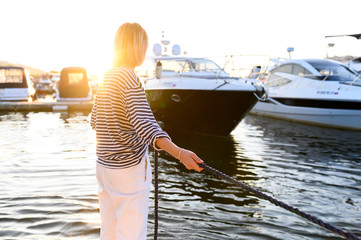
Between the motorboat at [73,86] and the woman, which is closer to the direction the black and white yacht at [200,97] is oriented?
the woman

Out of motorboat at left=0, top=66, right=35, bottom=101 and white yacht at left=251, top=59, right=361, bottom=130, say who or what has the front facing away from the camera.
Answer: the motorboat

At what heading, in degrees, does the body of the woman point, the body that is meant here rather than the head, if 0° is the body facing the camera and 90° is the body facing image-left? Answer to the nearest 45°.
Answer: approximately 225°

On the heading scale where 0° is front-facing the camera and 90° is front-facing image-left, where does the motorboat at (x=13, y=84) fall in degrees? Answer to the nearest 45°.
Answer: approximately 180°

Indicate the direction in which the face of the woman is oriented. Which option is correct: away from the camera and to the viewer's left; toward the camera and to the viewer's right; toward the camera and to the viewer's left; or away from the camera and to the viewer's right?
away from the camera and to the viewer's right

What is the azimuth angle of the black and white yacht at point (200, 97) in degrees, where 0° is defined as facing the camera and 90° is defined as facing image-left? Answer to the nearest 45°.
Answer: approximately 315°

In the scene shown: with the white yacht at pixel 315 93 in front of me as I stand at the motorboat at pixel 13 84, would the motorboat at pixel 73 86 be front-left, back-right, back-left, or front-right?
front-left

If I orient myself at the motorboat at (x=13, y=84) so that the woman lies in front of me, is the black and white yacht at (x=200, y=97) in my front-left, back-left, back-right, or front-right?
front-left

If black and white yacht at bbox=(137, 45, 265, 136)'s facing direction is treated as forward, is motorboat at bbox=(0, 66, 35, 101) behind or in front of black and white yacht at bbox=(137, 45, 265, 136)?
behind
